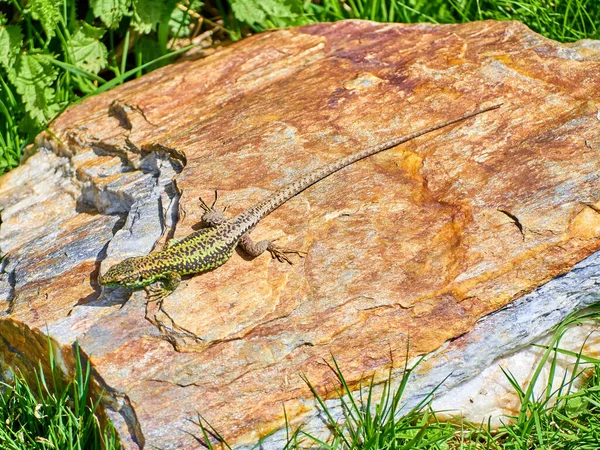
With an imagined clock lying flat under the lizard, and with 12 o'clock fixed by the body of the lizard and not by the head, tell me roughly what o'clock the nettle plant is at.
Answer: The nettle plant is roughly at 4 o'clock from the lizard.

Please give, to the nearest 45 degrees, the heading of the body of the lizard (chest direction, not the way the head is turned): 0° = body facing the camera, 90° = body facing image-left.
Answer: approximately 45°
